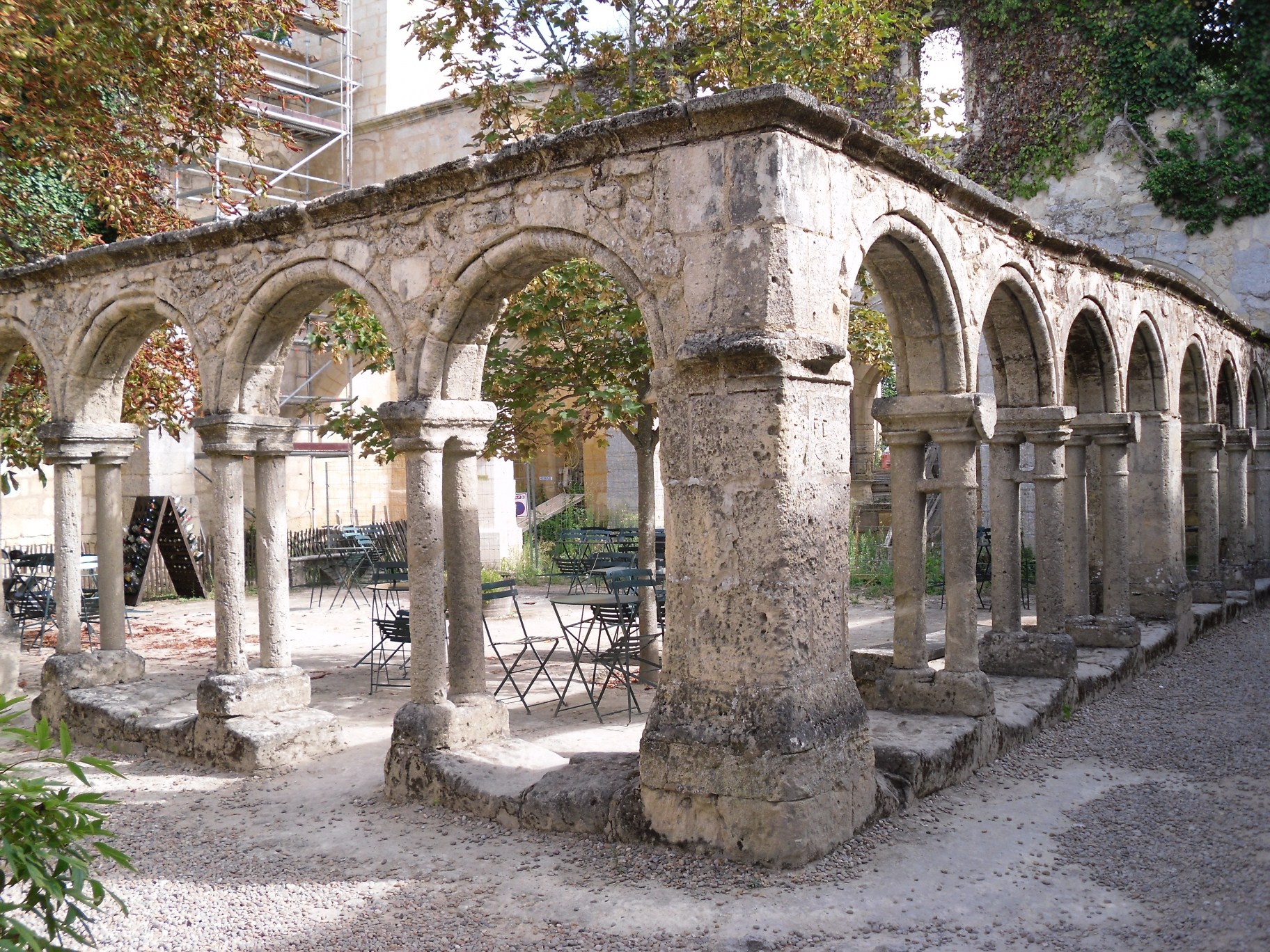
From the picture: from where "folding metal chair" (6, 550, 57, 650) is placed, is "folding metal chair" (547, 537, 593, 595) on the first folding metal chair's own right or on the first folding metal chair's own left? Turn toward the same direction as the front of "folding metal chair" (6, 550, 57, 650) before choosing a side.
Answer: on the first folding metal chair's own left

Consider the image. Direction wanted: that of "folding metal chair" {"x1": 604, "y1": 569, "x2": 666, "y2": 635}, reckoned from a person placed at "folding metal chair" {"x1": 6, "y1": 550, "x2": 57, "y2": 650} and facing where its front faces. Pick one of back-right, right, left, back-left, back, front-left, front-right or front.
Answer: front-left

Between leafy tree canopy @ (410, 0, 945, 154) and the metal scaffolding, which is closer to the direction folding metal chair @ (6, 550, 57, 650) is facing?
the leafy tree canopy

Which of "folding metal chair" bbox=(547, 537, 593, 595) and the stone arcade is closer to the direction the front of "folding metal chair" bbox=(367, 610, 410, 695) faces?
the stone arcade

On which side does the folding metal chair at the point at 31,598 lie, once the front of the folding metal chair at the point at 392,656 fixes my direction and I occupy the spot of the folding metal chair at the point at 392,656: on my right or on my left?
on my right
